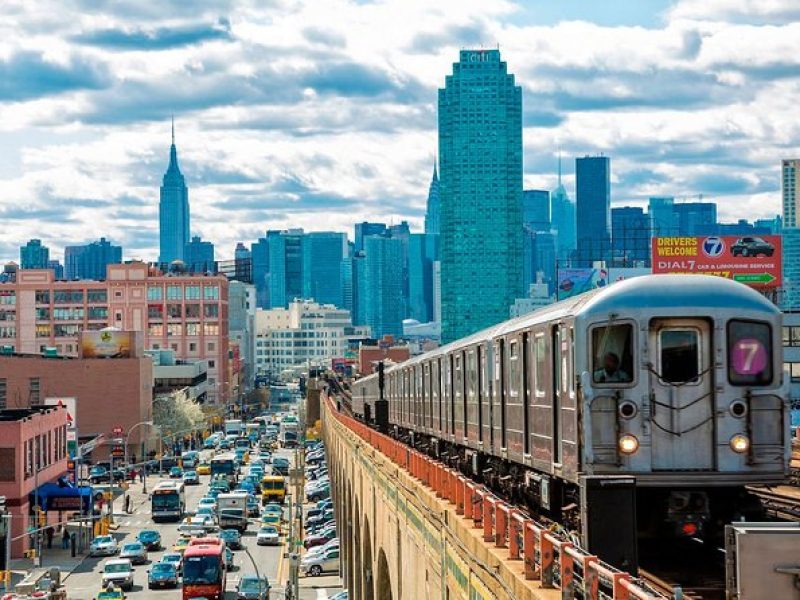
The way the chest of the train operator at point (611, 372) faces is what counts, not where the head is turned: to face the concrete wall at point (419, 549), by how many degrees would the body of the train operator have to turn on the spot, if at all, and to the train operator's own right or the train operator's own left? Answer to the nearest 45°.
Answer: approximately 135° to the train operator's own right

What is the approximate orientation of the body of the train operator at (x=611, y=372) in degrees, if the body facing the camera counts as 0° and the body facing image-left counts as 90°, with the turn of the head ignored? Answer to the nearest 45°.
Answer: approximately 0°
